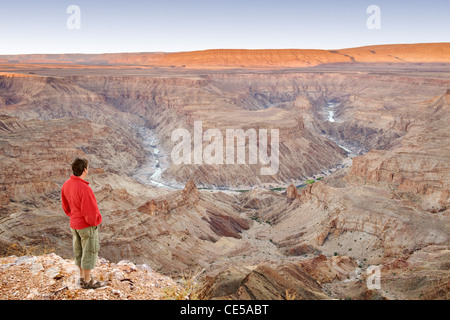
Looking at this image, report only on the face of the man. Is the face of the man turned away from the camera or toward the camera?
away from the camera

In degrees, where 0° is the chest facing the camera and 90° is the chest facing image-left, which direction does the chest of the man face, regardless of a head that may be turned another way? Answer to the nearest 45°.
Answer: approximately 225°
